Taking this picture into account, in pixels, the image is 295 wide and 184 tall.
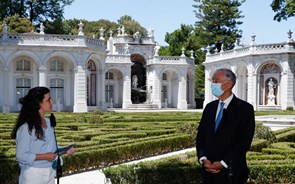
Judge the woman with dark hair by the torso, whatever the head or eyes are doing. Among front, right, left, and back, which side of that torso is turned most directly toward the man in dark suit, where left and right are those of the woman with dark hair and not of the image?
front

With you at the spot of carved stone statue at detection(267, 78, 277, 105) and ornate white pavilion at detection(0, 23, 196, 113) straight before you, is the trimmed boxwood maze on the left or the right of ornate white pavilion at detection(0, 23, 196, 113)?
left

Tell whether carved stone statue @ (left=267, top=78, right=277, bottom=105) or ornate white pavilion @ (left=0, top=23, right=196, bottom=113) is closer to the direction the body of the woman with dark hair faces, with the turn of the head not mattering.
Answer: the carved stone statue

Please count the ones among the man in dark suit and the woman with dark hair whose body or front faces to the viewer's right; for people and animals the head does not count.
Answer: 1

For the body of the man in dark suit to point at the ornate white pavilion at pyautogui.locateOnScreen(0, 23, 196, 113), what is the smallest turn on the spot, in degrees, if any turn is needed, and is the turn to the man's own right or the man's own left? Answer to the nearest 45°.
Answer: approximately 90° to the man's own right

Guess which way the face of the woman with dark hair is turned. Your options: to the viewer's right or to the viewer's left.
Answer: to the viewer's right

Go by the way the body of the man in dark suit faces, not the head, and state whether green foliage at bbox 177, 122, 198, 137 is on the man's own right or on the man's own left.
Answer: on the man's own right

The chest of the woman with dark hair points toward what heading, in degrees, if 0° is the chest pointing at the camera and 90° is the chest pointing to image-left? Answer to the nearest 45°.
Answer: approximately 270°

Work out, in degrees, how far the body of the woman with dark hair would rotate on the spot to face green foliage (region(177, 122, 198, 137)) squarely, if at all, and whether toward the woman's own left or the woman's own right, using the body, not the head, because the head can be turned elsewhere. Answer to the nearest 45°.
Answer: approximately 45° to the woman's own left

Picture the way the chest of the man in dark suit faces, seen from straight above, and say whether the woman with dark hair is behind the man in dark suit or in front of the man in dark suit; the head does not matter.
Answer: in front

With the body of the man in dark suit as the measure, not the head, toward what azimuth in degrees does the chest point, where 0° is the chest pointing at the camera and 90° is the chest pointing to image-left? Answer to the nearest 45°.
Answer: approximately 45°

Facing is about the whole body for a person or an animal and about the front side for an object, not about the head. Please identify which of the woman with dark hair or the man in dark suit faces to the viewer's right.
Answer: the woman with dark hair

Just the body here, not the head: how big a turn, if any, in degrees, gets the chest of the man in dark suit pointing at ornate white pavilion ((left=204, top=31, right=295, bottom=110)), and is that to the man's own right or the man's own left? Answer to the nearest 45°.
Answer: approximately 135° to the man's own right

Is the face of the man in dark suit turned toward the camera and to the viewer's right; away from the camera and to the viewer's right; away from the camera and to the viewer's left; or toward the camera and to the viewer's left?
toward the camera and to the viewer's left
